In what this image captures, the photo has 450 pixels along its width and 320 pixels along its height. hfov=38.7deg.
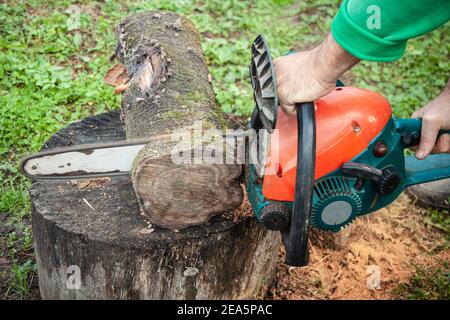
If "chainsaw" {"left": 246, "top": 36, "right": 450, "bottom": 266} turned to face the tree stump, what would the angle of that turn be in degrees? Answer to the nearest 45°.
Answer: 0° — it already faces it

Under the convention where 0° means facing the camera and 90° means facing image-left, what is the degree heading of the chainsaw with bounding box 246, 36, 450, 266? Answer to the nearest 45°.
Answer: approximately 90°
